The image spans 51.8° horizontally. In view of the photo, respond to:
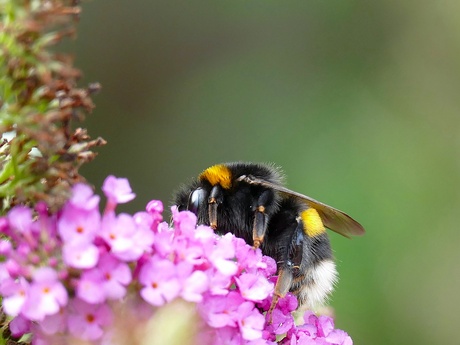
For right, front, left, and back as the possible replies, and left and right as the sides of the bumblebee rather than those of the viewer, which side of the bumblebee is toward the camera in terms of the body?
left

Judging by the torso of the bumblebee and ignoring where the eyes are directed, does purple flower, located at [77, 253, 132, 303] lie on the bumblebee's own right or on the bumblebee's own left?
on the bumblebee's own left

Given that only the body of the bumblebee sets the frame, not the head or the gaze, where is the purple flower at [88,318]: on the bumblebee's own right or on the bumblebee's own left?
on the bumblebee's own left

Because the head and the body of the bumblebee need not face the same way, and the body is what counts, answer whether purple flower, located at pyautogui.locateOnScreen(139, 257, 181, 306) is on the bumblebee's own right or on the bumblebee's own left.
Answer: on the bumblebee's own left

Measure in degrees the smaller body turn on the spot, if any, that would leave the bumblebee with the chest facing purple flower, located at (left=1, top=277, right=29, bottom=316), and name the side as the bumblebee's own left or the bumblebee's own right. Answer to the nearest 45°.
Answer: approximately 45° to the bumblebee's own left

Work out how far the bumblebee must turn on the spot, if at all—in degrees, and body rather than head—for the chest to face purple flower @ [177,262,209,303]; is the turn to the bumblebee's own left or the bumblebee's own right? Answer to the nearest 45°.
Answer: approximately 90° to the bumblebee's own left

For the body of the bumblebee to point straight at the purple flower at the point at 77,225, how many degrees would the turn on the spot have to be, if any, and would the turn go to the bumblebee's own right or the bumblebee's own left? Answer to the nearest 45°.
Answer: approximately 45° to the bumblebee's own left
